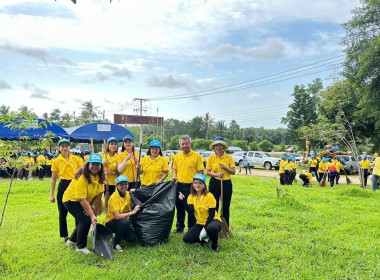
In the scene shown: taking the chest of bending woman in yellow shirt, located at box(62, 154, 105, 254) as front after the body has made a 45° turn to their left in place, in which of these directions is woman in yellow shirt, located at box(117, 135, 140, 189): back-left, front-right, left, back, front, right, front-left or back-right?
front-left

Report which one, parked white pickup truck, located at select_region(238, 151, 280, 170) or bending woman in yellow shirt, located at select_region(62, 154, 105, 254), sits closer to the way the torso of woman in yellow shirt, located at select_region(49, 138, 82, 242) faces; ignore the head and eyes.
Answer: the bending woman in yellow shirt

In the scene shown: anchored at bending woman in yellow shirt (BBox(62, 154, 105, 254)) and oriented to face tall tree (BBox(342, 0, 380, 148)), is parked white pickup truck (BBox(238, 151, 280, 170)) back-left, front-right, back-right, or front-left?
front-left

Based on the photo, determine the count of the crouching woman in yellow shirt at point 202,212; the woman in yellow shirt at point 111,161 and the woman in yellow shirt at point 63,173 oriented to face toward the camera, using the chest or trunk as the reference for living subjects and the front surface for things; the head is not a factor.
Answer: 3

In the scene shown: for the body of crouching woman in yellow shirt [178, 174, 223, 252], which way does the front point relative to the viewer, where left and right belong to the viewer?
facing the viewer

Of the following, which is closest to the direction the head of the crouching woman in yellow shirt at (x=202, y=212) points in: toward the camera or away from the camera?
toward the camera

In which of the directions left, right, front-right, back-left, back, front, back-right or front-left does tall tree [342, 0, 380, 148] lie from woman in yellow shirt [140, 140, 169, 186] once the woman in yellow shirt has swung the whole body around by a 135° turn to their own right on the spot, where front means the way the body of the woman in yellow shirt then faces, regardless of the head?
right

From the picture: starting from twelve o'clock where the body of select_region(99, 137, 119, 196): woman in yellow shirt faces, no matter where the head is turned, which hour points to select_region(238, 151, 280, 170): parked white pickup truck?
The parked white pickup truck is roughly at 7 o'clock from the woman in yellow shirt.

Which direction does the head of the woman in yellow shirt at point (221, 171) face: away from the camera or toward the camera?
toward the camera

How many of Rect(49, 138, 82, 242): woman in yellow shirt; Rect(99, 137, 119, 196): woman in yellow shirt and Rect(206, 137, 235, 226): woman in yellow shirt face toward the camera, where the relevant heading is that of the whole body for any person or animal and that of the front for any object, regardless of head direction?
3

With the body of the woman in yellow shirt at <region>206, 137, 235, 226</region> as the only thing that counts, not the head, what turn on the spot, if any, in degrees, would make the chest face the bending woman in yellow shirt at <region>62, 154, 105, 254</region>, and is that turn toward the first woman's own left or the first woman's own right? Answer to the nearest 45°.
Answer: approximately 45° to the first woman's own right

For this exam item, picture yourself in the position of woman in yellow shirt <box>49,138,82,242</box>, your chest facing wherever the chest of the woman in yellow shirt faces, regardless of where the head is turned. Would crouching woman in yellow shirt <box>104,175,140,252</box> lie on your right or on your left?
on your left

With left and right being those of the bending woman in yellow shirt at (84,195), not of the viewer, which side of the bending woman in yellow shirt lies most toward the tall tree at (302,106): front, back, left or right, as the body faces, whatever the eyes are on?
left

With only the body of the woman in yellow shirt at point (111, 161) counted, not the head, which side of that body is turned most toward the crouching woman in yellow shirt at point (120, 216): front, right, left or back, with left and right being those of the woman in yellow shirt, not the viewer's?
front

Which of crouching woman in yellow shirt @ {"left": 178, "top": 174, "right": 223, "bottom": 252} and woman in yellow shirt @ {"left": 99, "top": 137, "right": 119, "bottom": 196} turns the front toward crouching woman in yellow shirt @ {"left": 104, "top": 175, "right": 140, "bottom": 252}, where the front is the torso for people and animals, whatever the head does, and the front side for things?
the woman in yellow shirt

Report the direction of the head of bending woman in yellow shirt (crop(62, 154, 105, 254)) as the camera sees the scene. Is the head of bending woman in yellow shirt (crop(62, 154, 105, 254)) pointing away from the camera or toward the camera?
toward the camera

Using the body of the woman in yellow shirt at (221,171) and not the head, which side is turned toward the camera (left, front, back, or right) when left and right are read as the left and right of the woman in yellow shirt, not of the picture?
front
